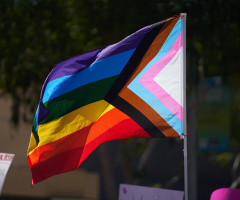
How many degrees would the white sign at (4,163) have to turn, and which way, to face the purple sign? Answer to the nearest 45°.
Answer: approximately 45° to its left

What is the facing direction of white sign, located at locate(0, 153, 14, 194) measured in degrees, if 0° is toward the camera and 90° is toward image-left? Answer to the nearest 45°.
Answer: approximately 0°
